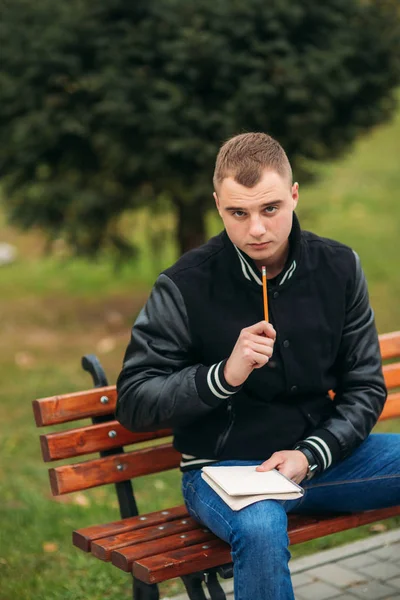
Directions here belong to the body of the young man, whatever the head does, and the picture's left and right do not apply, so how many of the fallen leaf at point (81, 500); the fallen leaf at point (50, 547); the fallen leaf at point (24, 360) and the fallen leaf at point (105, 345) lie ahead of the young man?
0

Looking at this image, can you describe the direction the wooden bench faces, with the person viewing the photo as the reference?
facing the viewer and to the right of the viewer

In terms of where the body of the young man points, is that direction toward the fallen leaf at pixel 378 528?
no

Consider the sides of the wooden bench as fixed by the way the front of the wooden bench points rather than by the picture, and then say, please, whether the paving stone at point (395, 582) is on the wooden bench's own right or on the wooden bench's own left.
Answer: on the wooden bench's own left

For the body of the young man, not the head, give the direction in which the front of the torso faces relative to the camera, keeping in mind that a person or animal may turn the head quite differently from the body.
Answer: toward the camera

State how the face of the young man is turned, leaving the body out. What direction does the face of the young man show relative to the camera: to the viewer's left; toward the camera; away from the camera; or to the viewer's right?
toward the camera

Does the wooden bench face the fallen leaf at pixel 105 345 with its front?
no

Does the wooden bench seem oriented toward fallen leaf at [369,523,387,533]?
no
